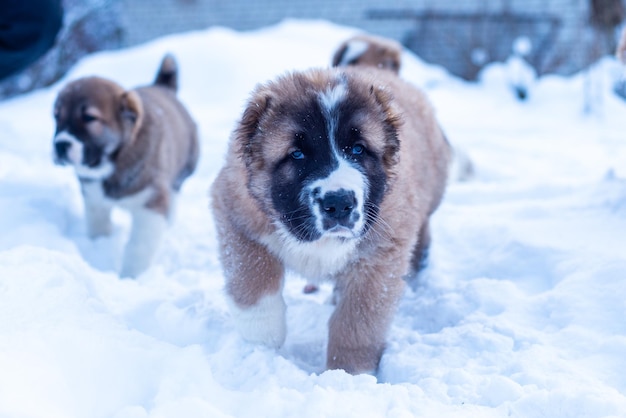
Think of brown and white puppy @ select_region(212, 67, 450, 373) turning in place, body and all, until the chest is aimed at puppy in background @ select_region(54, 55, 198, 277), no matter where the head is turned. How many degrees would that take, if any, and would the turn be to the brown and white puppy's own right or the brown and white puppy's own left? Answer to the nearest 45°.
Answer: approximately 135° to the brown and white puppy's own right

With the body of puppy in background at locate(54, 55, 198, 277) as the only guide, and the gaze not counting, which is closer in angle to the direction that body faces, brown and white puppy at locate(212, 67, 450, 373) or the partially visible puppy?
the brown and white puppy

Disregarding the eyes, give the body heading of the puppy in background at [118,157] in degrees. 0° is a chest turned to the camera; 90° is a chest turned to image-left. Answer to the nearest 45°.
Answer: approximately 45°

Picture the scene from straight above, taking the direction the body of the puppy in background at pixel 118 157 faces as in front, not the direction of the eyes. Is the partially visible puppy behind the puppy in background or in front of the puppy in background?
behind

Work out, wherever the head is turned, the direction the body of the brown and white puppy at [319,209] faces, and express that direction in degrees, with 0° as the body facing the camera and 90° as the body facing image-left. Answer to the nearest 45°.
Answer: approximately 0°

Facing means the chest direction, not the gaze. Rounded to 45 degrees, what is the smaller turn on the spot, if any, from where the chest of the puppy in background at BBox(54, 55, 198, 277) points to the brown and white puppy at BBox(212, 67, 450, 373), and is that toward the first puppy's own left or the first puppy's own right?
approximately 45° to the first puppy's own left

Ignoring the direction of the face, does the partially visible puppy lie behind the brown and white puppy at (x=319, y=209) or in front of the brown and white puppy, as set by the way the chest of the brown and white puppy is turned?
behind
